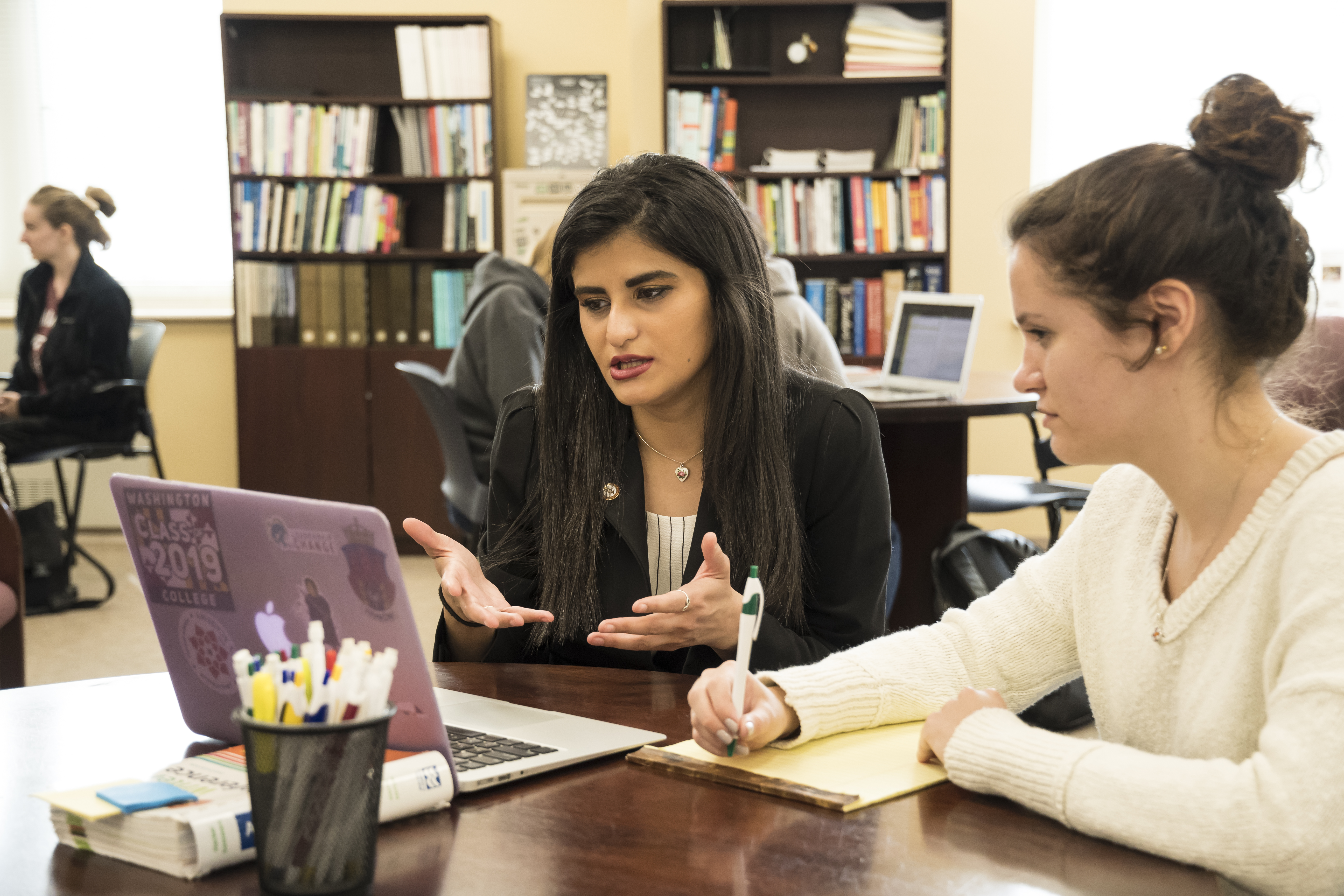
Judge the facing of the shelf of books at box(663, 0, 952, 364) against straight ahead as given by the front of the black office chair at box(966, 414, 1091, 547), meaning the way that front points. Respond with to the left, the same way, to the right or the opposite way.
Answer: to the left

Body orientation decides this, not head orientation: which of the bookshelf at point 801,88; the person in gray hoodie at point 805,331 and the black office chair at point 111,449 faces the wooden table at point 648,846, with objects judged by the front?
the bookshelf

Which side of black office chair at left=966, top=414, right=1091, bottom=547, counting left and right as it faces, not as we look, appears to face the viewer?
left

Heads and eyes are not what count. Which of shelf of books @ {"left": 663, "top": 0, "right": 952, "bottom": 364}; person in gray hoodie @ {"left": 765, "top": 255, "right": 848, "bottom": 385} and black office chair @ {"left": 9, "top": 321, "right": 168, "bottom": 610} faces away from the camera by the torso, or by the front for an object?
the person in gray hoodie

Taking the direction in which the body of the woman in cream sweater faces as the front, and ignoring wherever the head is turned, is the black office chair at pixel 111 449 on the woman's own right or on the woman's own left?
on the woman's own right

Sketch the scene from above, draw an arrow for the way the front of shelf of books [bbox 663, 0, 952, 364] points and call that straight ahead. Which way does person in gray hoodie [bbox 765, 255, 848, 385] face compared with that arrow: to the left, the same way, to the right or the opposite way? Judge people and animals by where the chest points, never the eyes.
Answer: the opposite way

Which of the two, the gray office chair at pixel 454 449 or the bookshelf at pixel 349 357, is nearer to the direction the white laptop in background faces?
the gray office chair

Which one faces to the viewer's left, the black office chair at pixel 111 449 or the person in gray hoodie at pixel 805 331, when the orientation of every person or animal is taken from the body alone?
the black office chair

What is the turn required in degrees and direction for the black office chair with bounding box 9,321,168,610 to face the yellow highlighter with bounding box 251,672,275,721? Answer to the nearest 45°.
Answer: approximately 90° to its left

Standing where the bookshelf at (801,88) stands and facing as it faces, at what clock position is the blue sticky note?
The blue sticky note is roughly at 12 o'clock from the bookshelf.

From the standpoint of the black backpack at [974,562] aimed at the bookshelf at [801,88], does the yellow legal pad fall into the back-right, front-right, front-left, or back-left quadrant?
back-left

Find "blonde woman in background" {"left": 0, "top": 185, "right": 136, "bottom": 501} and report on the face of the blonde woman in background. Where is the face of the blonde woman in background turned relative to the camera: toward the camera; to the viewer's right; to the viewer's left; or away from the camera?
to the viewer's left
